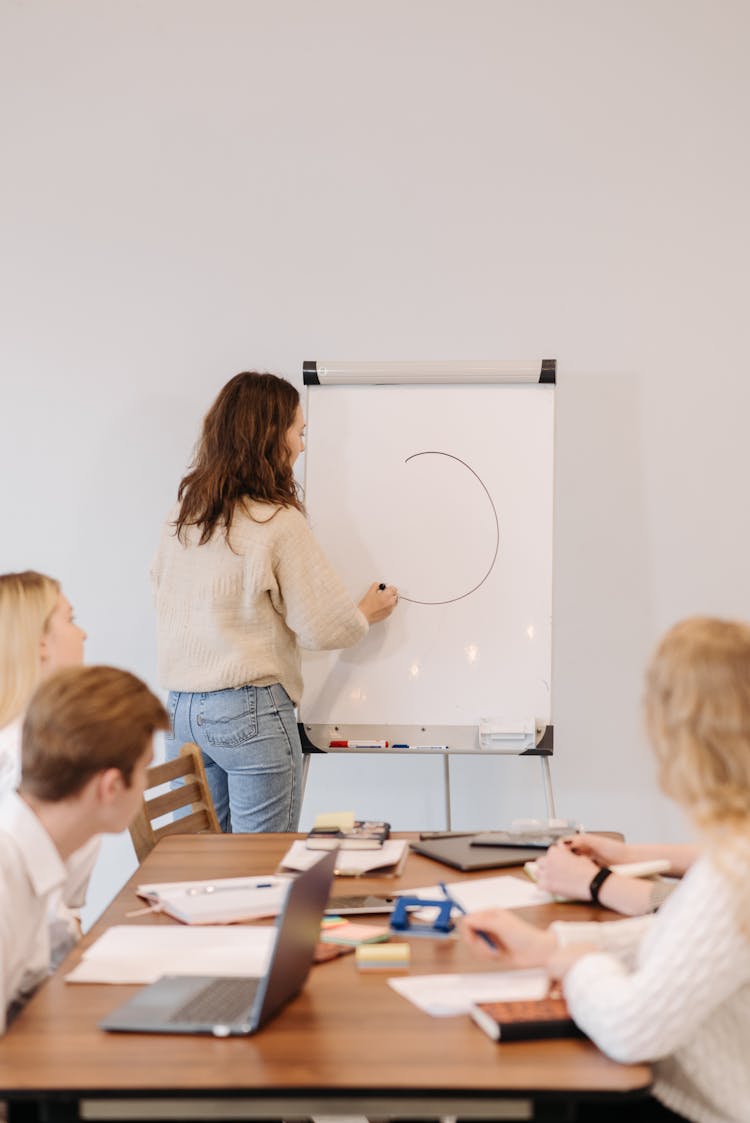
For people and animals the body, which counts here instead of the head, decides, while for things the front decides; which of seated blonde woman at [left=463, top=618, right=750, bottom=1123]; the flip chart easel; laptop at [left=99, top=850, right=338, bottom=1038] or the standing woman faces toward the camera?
the flip chart easel

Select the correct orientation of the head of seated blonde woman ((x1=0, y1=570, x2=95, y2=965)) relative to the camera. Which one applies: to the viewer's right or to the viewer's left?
to the viewer's right

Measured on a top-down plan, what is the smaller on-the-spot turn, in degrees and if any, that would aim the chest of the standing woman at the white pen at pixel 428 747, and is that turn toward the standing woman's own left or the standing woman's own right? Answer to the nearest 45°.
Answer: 0° — they already face it

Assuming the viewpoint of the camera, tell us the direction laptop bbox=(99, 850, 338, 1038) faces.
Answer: facing to the left of the viewer

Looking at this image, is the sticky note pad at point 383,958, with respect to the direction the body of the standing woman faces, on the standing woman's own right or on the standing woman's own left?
on the standing woman's own right

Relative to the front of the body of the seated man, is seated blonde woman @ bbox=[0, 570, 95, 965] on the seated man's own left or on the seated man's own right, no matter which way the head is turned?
on the seated man's own left

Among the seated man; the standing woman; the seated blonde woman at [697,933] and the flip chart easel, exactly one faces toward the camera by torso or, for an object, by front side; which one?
the flip chart easel

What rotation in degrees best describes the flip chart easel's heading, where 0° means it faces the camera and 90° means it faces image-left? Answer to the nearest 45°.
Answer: approximately 0°

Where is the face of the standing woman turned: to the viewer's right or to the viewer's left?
to the viewer's right

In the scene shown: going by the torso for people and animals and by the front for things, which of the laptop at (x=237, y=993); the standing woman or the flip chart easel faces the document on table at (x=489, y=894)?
the flip chart easel

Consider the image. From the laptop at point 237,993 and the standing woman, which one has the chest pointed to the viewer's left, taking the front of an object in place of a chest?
the laptop

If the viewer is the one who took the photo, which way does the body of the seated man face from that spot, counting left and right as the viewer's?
facing away from the viewer and to the right of the viewer

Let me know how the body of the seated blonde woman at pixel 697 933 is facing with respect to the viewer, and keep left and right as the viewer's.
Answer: facing away from the viewer and to the left of the viewer
